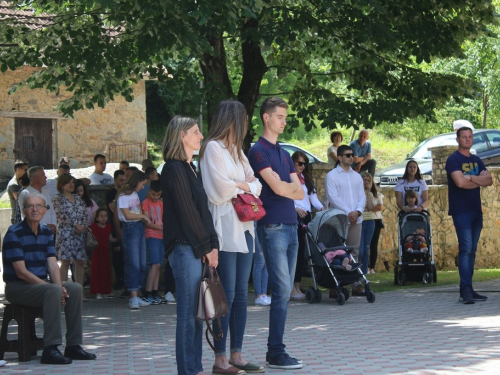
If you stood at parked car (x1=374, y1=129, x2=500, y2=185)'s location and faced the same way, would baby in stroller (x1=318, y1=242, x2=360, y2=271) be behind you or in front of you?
in front

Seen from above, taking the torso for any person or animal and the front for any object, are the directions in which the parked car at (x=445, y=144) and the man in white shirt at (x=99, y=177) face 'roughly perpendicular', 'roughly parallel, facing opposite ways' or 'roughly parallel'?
roughly perpendicular

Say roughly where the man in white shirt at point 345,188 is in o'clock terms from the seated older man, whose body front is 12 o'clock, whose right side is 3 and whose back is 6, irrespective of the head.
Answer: The man in white shirt is roughly at 9 o'clock from the seated older man.

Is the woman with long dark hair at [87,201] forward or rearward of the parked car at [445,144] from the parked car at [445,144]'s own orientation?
forward

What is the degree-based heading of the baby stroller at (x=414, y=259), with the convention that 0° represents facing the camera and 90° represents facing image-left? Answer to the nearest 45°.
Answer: approximately 0°

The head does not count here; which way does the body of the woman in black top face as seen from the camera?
to the viewer's right

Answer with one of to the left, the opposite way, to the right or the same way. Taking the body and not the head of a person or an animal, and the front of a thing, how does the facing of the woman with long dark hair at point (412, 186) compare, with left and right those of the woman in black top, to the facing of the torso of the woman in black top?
to the right

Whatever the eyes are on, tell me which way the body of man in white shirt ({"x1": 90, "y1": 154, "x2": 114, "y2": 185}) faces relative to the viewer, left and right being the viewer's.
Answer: facing the viewer and to the right of the viewer

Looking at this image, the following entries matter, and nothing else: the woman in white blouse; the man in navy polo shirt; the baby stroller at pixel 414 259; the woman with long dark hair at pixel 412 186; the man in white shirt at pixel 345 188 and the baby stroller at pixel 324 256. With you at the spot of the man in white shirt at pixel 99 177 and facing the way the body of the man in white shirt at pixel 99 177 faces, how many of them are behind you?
0

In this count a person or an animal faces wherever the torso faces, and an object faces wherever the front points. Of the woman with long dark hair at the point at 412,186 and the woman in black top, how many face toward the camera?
1

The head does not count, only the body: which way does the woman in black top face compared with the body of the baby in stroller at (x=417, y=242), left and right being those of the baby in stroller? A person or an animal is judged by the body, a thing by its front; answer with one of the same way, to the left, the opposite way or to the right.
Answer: to the left

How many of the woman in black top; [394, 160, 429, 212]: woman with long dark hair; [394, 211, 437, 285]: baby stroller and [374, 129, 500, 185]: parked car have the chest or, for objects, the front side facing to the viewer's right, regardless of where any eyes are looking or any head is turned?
1

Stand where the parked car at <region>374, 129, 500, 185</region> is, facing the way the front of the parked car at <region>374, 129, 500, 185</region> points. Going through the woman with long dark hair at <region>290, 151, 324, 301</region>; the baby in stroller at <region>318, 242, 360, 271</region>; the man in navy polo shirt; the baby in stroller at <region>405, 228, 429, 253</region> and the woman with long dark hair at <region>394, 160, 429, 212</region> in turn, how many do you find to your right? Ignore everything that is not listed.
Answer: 0

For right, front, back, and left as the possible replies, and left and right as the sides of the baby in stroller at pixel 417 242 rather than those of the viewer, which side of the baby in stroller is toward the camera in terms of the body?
front

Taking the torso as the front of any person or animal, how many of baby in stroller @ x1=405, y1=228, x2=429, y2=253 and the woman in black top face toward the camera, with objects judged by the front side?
1

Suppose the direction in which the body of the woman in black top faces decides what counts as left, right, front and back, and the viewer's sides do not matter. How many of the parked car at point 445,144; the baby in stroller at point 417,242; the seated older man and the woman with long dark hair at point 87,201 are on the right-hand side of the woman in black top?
0

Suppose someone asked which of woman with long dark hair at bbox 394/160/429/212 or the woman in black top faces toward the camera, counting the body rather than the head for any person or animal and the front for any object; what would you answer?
the woman with long dark hair

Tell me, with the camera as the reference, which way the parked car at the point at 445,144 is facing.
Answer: facing the viewer and to the left of the viewer

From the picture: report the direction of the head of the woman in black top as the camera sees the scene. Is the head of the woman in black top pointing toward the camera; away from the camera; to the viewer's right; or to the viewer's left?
to the viewer's right
